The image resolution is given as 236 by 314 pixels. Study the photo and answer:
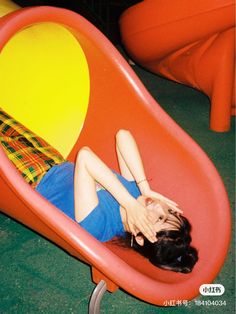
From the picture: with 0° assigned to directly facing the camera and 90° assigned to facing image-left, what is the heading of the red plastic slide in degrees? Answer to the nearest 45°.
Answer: approximately 315°

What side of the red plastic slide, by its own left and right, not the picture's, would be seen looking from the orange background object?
left
